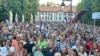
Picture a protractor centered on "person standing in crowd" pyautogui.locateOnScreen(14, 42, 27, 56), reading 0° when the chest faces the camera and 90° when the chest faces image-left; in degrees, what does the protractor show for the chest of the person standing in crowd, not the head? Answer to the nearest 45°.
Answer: approximately 0°

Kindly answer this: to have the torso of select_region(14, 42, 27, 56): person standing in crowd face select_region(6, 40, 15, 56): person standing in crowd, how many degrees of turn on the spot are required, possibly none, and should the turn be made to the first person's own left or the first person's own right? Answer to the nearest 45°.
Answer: approximately 90° to the first person's own right

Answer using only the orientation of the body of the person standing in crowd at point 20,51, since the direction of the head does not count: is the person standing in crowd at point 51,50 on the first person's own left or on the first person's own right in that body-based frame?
on the first person's own left
